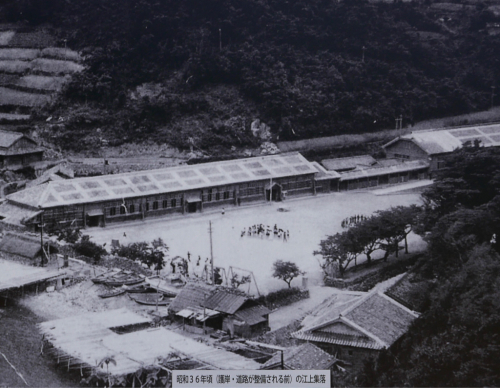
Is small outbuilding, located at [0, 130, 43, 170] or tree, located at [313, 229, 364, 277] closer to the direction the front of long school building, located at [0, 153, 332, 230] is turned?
the tree

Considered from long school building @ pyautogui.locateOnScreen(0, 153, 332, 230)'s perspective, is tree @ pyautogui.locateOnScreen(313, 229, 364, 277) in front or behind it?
in front

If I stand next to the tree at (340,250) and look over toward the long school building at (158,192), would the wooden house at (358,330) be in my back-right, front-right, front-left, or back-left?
back-left

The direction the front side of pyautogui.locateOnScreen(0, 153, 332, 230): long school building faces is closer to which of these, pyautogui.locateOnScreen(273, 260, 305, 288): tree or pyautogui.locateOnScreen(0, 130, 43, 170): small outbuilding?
the tree

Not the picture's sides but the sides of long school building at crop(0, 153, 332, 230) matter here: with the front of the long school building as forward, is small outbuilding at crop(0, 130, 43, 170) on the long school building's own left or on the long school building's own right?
on the long school building's own right

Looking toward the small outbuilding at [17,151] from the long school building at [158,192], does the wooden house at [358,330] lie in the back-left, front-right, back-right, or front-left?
back-left

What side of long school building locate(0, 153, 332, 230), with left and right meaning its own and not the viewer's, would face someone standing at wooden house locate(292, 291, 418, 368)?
front

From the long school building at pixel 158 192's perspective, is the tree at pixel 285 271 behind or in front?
in front

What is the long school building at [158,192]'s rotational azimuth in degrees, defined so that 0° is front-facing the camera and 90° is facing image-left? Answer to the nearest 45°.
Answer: approximately 0°
